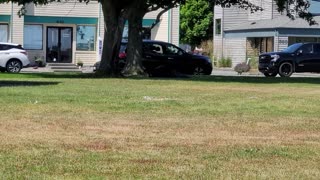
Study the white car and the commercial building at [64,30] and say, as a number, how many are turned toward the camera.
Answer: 1

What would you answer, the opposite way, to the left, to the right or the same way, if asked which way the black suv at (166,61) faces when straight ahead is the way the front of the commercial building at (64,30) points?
to the left

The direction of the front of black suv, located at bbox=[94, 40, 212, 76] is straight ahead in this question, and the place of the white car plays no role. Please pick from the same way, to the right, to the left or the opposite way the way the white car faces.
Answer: the opposite way

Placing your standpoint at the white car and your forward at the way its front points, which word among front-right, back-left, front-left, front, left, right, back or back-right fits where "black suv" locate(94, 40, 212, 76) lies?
back-left

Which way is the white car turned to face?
to the viewer's left

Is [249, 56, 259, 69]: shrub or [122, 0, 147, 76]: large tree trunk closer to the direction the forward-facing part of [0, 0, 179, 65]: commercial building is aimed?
the large tree trunk

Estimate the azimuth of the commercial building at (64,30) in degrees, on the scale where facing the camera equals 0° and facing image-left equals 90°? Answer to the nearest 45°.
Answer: approximately 0°

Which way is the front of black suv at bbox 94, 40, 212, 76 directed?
to the viewer's right

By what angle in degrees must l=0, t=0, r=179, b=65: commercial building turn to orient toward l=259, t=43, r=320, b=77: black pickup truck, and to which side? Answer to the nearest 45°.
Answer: approximately 45° to its left
